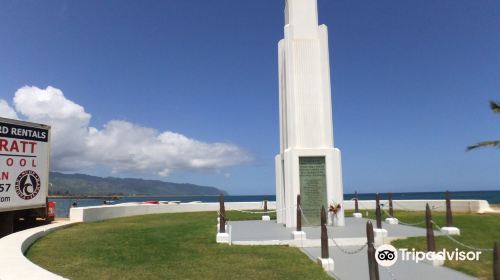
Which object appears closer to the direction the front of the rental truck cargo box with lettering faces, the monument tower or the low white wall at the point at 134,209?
the monument tower

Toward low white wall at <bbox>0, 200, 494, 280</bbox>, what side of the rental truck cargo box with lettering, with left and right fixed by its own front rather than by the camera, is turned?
back

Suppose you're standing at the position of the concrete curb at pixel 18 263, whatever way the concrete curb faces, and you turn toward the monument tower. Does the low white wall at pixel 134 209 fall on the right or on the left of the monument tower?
left
